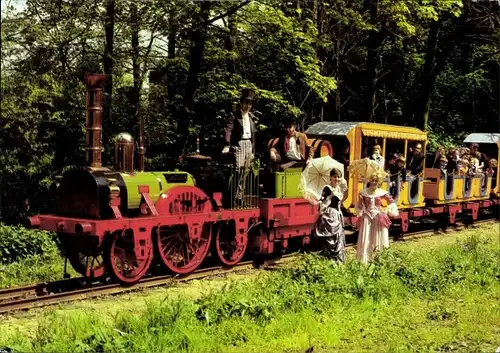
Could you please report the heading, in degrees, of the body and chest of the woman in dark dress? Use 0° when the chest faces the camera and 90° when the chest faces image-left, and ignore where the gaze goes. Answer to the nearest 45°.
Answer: approximately 315°

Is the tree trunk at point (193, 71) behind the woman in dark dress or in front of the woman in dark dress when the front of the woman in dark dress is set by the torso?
behind
